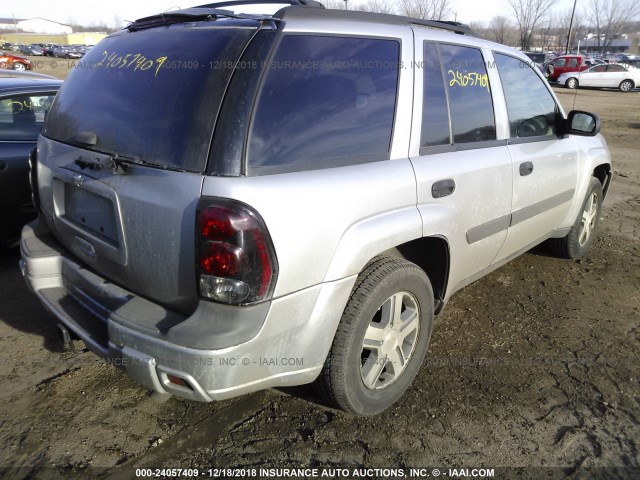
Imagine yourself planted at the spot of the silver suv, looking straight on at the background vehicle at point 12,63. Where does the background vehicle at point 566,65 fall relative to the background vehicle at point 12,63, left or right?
right

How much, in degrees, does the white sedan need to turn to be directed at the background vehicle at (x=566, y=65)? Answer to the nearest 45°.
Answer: approximately 45° to its right

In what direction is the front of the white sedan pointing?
to the viewer's left

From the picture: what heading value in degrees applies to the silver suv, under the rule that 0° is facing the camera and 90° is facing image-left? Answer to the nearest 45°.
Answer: approximately 225°

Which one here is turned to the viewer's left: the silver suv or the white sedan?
the white sedan

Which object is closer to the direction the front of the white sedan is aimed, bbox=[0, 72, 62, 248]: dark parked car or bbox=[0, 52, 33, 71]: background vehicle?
the background vehicle

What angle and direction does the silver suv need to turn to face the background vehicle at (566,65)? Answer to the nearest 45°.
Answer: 0° — it already faces it

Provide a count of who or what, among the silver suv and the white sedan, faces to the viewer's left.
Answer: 1

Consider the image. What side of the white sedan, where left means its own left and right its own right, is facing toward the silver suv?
left

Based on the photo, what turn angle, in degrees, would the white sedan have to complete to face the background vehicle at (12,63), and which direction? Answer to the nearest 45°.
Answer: approximately 45° to its left

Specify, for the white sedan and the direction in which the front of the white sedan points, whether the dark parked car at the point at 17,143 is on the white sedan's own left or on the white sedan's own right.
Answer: on the white sedan's own left
